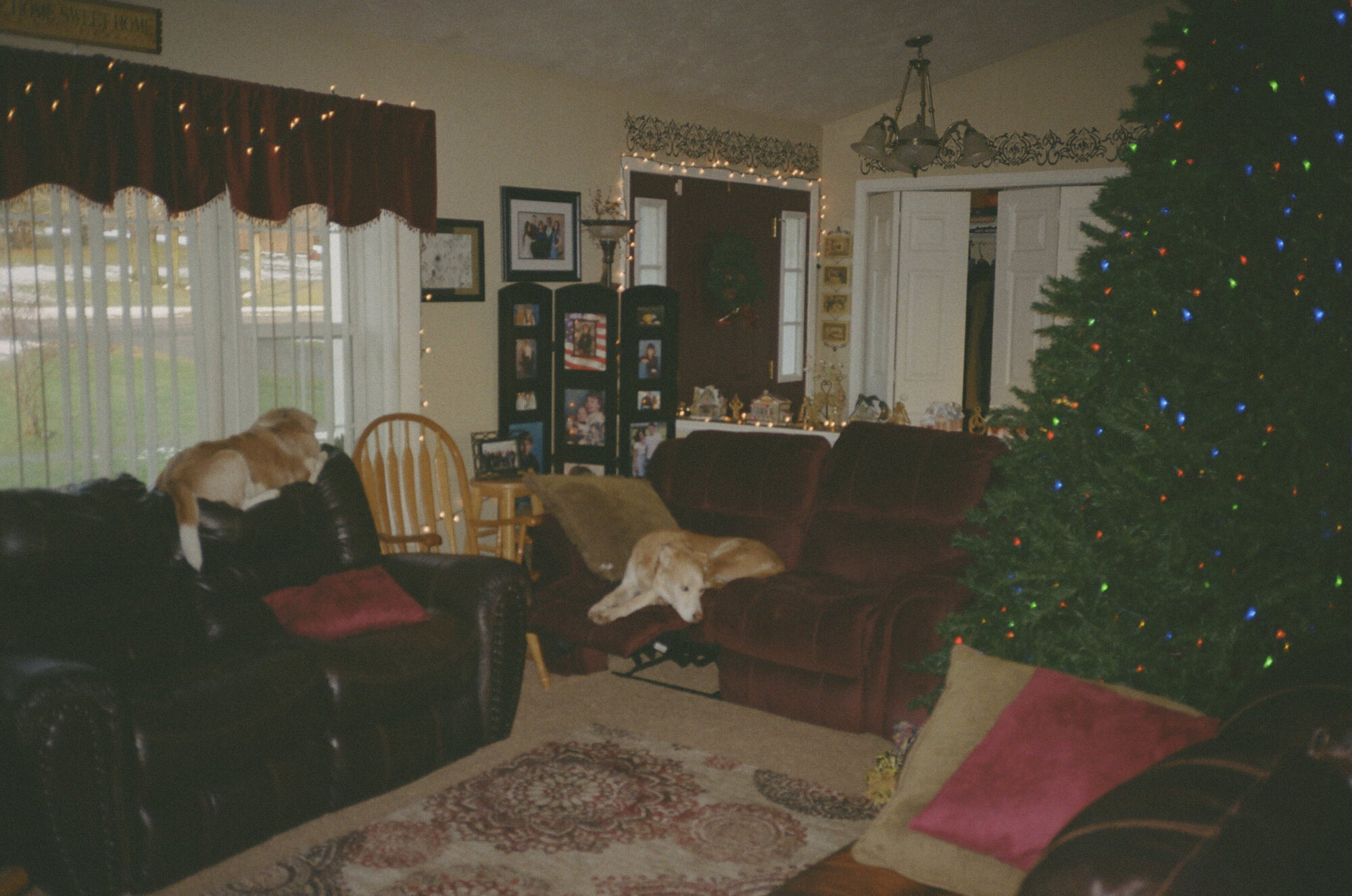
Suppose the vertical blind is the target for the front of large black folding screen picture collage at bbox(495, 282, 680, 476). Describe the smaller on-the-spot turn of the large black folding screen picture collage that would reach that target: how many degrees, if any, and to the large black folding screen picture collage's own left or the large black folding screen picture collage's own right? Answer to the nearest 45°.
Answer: approximately 45° to the large black folding screen picture collage's own right

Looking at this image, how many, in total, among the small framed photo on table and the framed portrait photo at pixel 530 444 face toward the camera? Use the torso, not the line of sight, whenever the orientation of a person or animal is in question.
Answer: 2

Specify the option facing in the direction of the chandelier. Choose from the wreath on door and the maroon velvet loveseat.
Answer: the wreath on door

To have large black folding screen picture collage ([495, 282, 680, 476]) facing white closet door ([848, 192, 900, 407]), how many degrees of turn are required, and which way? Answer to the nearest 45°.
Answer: approximately 135° to its left

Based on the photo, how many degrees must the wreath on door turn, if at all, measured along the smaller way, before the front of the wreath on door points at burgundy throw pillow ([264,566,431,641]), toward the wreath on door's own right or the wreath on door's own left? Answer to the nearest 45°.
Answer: approximately 45° to the wreath on door's own right

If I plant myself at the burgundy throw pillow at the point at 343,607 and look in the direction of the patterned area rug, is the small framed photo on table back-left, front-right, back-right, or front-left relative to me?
back-left

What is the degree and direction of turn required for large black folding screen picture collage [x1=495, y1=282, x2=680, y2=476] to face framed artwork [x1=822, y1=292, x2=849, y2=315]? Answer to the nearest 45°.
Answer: approximately 135° to its left

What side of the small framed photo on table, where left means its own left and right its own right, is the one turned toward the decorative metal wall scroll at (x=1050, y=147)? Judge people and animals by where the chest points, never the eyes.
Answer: left
